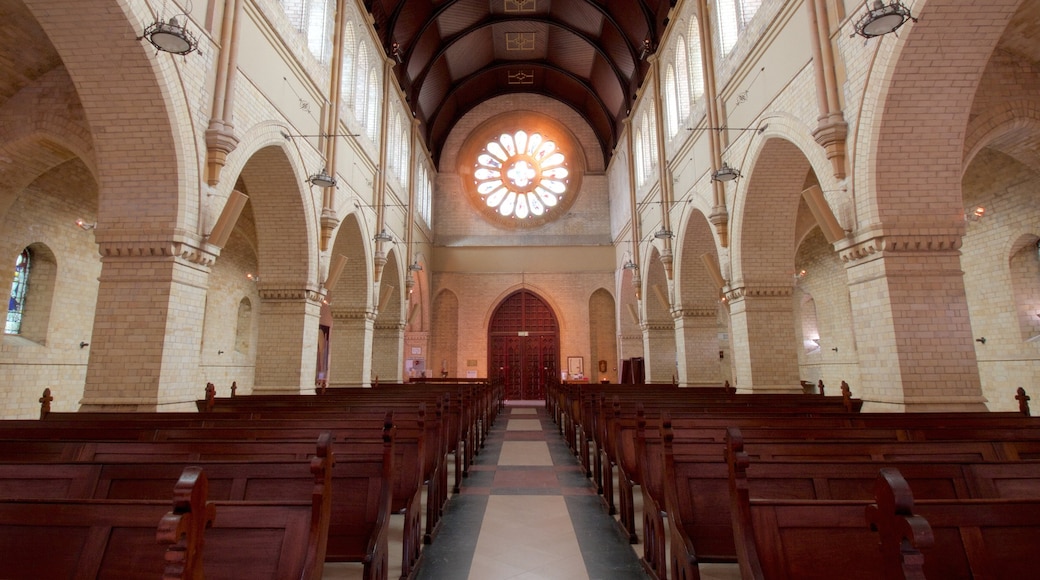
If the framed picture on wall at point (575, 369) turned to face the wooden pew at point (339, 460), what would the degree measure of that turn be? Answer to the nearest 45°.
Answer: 0° — it already faces it

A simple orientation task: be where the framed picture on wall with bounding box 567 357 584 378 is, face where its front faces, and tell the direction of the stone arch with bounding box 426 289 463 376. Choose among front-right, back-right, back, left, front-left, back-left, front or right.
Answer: right

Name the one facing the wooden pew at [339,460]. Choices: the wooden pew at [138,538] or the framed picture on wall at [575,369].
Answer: the framed picture on wall

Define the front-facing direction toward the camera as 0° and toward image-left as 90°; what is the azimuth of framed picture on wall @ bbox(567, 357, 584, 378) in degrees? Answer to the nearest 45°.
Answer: approximately 0°

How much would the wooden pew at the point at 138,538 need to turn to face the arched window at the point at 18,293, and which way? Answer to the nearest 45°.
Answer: approximately 180°

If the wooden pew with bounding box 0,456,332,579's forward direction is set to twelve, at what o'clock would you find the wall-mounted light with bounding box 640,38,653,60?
The wall-mounted light is roughly at 8 o'clock from the wooden pew.

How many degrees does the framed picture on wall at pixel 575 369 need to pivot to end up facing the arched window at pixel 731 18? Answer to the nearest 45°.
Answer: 0° — it already faces it

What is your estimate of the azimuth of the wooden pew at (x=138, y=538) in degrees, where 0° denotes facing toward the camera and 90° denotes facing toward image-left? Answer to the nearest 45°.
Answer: approximately 0°

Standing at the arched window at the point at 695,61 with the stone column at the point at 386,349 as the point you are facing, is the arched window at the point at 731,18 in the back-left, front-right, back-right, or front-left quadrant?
back-left

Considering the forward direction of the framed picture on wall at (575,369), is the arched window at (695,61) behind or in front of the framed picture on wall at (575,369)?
in front
